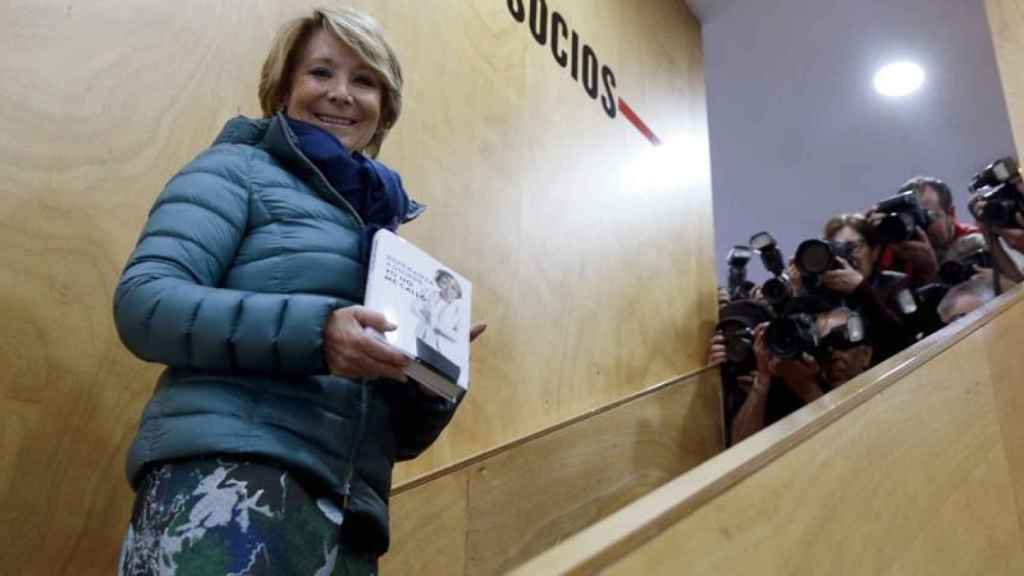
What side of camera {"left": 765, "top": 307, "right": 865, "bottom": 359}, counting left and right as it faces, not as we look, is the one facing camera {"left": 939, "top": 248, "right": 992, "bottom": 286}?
back

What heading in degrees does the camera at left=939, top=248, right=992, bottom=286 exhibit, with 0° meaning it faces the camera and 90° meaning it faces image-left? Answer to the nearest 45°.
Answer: approximately 45°

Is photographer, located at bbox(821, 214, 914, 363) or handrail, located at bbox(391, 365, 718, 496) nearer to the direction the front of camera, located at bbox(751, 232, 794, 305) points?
the handrail

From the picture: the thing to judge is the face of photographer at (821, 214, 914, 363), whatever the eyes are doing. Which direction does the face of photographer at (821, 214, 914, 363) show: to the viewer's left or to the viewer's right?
to the viewer's left
